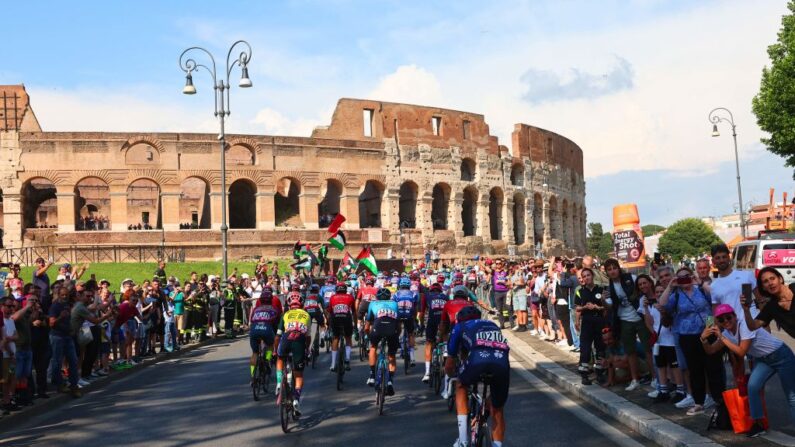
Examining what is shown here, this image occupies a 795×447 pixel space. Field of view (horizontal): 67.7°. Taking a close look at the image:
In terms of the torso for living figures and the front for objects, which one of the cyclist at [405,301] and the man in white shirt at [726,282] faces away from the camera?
the cyclist

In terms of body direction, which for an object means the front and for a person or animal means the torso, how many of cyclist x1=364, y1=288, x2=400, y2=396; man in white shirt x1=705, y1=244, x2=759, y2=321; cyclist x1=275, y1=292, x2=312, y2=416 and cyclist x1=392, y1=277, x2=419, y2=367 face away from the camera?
3

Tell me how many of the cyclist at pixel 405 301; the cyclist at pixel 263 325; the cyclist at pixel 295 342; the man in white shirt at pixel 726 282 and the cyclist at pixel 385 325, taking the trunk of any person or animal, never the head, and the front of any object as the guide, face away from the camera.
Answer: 4

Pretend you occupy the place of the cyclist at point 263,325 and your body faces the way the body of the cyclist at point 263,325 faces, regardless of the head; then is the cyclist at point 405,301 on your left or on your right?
on your right

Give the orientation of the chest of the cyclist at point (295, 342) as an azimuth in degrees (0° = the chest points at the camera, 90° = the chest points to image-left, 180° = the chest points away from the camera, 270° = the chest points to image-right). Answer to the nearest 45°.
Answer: approximately 180°

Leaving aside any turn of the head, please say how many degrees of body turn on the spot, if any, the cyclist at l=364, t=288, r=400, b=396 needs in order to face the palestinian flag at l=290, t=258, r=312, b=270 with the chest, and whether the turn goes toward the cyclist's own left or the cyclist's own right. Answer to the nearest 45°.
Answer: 0° — they already face it

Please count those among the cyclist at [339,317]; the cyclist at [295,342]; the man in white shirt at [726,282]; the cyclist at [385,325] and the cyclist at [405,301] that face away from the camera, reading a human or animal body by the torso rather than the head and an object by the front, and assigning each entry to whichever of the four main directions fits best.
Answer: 4

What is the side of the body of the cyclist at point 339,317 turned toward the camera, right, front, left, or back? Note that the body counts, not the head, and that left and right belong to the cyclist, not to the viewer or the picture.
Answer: back

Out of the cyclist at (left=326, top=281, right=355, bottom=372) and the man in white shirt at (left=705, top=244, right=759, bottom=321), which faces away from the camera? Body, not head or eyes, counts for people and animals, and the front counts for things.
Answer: the cyclist

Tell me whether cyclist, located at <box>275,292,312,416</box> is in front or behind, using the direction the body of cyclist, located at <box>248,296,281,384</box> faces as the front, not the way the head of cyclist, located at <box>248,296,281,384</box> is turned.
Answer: behind

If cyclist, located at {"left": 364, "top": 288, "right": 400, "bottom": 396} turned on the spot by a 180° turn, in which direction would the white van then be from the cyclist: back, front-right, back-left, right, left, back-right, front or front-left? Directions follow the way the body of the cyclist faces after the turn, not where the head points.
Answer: back-left

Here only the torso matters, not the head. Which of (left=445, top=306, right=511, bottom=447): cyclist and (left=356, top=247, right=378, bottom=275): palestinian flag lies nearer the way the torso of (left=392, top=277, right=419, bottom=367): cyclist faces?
the palestinian flag

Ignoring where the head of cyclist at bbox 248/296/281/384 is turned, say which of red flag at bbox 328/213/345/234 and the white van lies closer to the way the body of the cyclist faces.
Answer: the red flag

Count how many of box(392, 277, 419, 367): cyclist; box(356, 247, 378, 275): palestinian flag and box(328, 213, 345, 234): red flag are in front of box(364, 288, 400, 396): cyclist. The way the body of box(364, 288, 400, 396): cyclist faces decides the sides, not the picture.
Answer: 3

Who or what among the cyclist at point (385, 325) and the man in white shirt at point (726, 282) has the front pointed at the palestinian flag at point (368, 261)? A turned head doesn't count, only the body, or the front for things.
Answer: the cyclist
